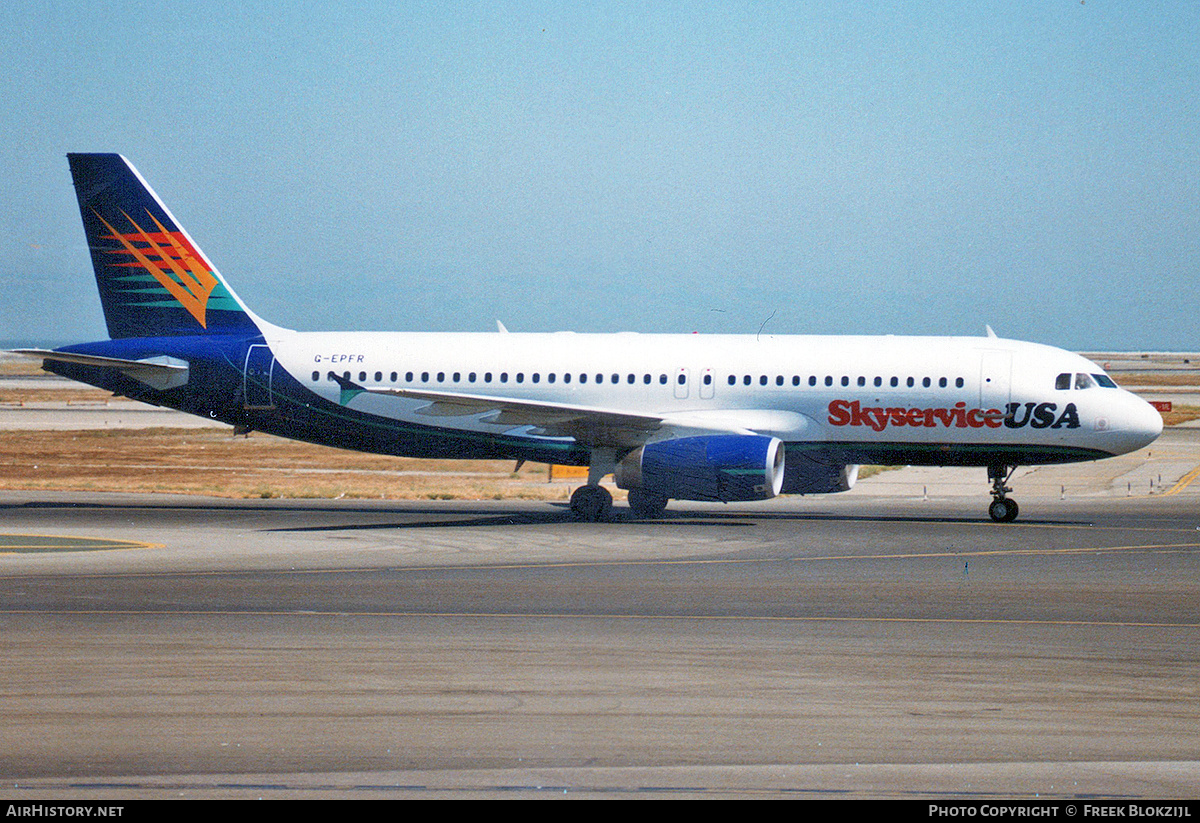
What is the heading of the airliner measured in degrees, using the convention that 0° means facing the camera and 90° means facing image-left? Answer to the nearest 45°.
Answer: approximately 270°
